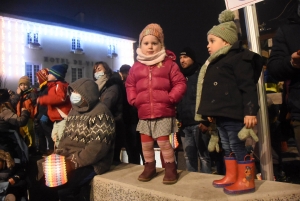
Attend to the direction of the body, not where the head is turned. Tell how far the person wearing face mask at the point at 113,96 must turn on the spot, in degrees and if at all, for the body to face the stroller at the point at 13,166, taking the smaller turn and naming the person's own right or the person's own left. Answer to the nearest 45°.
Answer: approximately 45° to the person's own right

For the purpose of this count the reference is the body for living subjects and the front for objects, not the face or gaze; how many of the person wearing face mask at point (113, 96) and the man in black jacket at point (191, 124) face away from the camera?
0

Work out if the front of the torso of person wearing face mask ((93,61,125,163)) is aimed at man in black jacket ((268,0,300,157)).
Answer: no

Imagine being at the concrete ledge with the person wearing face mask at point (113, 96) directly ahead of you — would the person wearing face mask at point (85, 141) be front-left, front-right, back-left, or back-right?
front-left

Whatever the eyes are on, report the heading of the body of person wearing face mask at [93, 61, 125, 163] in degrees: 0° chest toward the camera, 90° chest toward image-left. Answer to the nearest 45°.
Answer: approximately 45°

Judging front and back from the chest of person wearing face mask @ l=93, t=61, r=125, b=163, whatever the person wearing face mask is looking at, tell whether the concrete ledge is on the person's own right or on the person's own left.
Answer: on the person's own left

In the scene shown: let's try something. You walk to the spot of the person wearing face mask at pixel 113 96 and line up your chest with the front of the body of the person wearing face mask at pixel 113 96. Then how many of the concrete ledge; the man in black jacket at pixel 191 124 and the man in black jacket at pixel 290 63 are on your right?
0

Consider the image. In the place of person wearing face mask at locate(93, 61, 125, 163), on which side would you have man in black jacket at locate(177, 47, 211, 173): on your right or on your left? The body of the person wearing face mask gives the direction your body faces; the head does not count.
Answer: on your left

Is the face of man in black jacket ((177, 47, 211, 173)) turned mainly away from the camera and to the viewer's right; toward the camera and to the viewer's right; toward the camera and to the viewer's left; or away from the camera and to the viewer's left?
toward the camera and to the viewer's left

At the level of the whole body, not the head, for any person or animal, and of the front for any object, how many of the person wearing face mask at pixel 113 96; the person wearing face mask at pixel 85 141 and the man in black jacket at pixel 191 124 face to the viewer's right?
0

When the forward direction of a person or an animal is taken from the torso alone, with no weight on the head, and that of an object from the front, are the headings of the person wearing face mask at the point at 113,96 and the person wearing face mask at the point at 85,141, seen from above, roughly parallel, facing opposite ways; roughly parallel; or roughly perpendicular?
roughly parallel

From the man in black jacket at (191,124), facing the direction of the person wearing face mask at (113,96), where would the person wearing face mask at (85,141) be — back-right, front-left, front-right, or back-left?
front-left

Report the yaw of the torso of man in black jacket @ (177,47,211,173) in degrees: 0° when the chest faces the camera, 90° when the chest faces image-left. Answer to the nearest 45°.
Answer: approximately 45°

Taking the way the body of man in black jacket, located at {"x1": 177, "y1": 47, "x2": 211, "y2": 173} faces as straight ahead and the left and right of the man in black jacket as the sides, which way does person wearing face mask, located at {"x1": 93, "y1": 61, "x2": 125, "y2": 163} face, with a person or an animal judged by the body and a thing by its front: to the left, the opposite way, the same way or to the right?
the same way

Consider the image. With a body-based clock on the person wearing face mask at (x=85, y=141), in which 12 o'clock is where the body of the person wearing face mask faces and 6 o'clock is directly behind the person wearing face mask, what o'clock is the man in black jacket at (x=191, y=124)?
The man in black jacket is roughly at 7 o'clock from the person wearing face mask.

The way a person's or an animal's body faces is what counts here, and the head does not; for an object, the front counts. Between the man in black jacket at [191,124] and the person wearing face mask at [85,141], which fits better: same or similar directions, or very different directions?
same or similar directions
